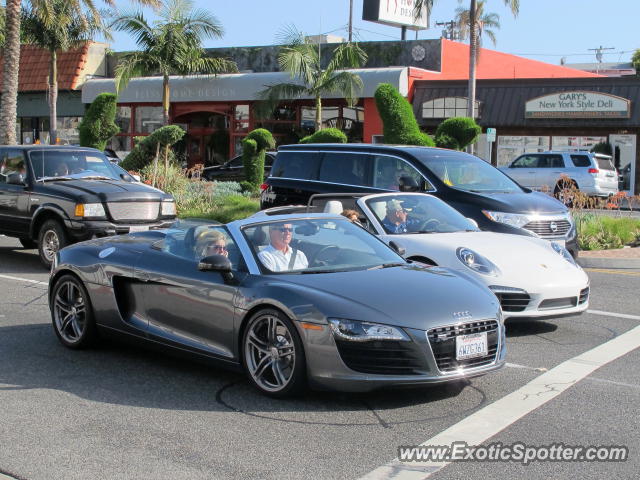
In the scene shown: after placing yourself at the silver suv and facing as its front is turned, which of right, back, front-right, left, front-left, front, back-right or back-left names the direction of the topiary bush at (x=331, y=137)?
left

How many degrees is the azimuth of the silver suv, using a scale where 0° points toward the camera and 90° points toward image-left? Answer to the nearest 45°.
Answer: approximately 135°

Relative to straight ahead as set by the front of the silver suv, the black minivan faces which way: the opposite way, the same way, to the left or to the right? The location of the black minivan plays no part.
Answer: the opposite way

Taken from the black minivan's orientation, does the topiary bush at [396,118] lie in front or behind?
behind

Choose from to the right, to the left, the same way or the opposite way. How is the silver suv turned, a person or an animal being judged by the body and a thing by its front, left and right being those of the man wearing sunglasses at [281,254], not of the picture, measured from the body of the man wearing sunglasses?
the opposite way

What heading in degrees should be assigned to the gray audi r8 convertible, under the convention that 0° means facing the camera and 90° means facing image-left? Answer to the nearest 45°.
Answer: approximately 315°

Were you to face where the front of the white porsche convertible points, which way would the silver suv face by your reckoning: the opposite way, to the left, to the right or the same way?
the opposite way

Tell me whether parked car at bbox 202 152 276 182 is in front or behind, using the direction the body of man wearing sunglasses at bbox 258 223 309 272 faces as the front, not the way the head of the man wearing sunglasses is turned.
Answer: behind

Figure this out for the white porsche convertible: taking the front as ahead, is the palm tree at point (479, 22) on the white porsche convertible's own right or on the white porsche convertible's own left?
on the white porsche convertible's own left

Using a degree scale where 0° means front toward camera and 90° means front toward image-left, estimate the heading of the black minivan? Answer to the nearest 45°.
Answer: approximately 315°

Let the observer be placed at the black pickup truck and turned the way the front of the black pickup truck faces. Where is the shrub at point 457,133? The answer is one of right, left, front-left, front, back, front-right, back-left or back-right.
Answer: left

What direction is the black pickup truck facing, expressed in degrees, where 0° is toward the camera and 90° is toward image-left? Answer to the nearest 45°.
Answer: approximately 315°
